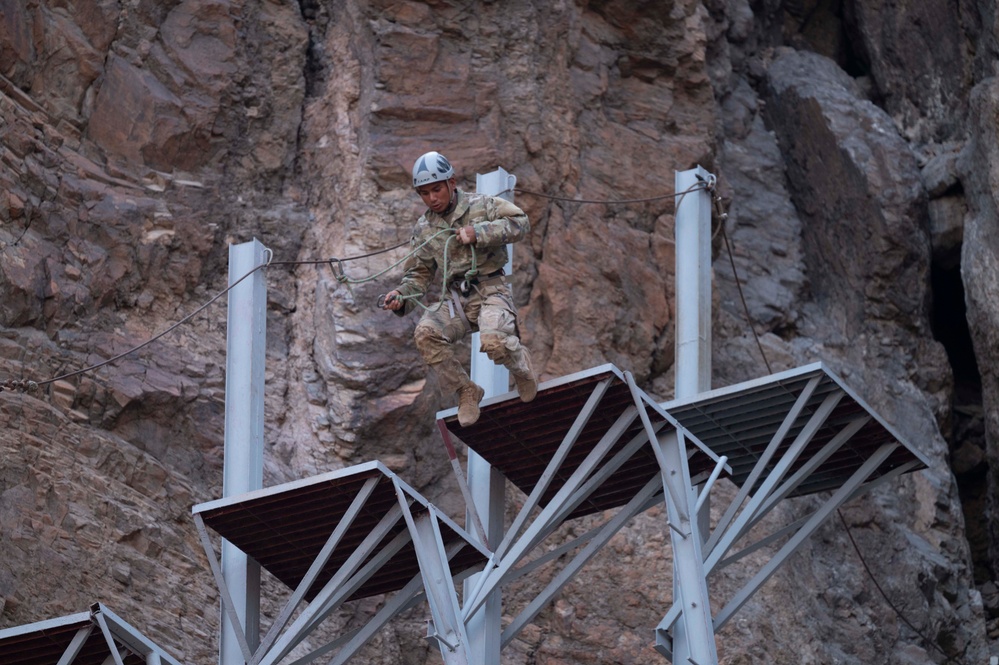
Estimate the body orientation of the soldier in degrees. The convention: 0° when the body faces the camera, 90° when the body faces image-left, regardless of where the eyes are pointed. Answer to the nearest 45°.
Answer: approximately 45°

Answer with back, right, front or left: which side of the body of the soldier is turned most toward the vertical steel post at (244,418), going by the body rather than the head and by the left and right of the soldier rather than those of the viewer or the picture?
right

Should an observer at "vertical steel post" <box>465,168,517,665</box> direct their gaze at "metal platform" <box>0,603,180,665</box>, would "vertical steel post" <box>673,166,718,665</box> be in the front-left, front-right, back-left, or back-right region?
back-left

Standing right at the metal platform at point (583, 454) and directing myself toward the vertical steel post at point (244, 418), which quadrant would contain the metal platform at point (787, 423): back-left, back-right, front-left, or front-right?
back-right
